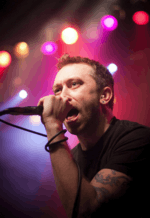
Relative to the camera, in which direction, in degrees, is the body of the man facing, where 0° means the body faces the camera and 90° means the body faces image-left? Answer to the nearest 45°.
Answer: approximately 45°
